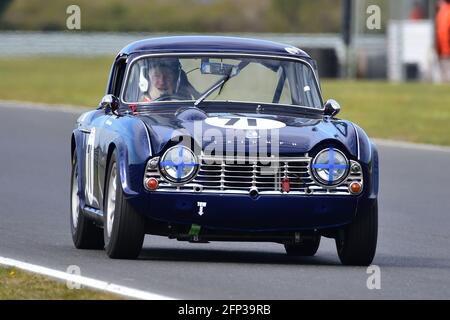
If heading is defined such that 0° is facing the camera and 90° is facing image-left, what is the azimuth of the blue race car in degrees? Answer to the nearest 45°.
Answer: approximately 0°
